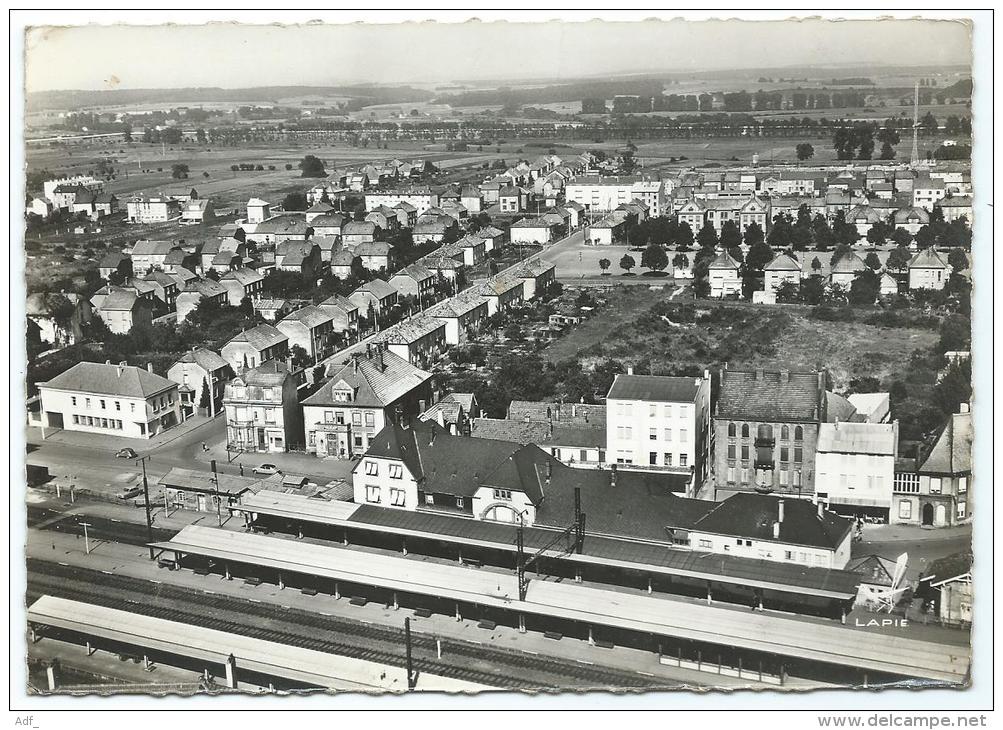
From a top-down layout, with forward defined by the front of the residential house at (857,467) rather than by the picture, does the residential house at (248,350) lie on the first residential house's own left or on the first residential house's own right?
on the first residential house's own right

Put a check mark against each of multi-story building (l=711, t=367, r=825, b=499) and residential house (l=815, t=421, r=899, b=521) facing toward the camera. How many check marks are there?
2

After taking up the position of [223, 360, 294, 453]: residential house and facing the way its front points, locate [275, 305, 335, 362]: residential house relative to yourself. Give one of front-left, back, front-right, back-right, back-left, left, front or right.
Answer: back

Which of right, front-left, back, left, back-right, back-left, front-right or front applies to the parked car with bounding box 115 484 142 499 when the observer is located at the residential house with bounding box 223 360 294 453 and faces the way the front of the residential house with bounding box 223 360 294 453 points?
front-right

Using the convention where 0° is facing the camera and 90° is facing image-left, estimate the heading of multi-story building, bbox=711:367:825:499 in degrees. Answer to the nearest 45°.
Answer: approximately 0°

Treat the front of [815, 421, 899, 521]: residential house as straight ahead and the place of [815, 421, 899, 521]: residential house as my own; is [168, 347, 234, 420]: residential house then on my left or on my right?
on my right

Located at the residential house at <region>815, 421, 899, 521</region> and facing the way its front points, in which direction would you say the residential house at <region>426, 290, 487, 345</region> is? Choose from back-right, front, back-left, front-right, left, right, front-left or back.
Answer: back-right

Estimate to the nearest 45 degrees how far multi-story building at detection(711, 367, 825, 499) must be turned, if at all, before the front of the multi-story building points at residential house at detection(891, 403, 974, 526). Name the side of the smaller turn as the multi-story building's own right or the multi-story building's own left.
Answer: approximately 45° to the multi-story building's own left
